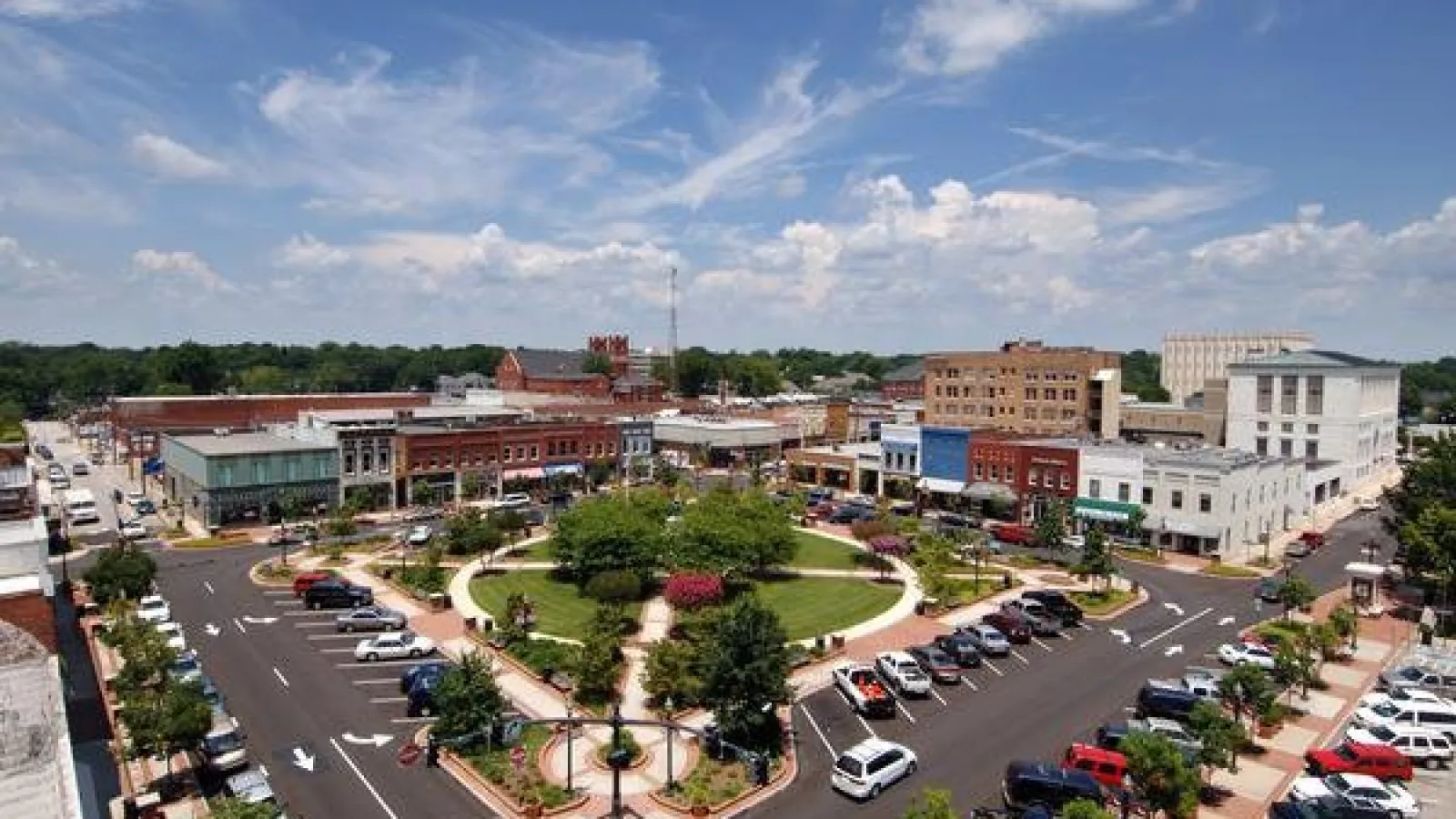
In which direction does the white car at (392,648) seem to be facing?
to the viewer's right

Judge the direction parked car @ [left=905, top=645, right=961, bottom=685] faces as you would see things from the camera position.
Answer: facing away from the viewer and to the left of the viewer

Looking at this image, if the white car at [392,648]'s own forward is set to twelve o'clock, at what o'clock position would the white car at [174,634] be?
the white car at [174,634] is roughly at 7 o'clock from the white car at [392,648].

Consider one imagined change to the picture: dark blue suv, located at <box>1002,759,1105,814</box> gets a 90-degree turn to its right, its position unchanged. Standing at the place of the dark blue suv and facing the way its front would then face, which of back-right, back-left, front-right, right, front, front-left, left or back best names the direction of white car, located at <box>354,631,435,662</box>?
right

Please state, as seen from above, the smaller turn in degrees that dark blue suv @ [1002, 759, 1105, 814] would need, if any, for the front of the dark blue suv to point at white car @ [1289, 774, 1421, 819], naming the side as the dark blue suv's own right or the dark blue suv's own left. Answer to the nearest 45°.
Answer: approximately 45° to the dark blue suv's own left

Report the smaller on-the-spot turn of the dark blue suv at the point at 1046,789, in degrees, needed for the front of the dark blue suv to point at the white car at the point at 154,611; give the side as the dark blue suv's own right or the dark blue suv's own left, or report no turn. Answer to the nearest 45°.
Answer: approximately 180°

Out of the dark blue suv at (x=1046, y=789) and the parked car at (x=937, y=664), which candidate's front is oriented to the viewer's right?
the dark blue suv

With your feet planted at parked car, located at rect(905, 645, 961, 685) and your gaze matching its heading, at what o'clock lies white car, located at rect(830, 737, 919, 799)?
The white car is roughly at 8 o'clock from the parked car.
